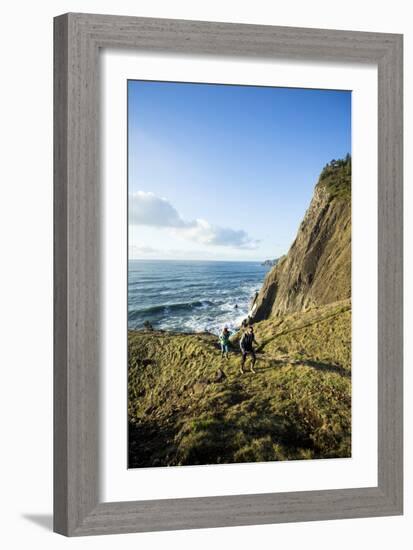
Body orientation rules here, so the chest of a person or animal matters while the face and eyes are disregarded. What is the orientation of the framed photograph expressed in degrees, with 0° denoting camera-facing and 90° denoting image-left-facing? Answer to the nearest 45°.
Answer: approximately 315°
